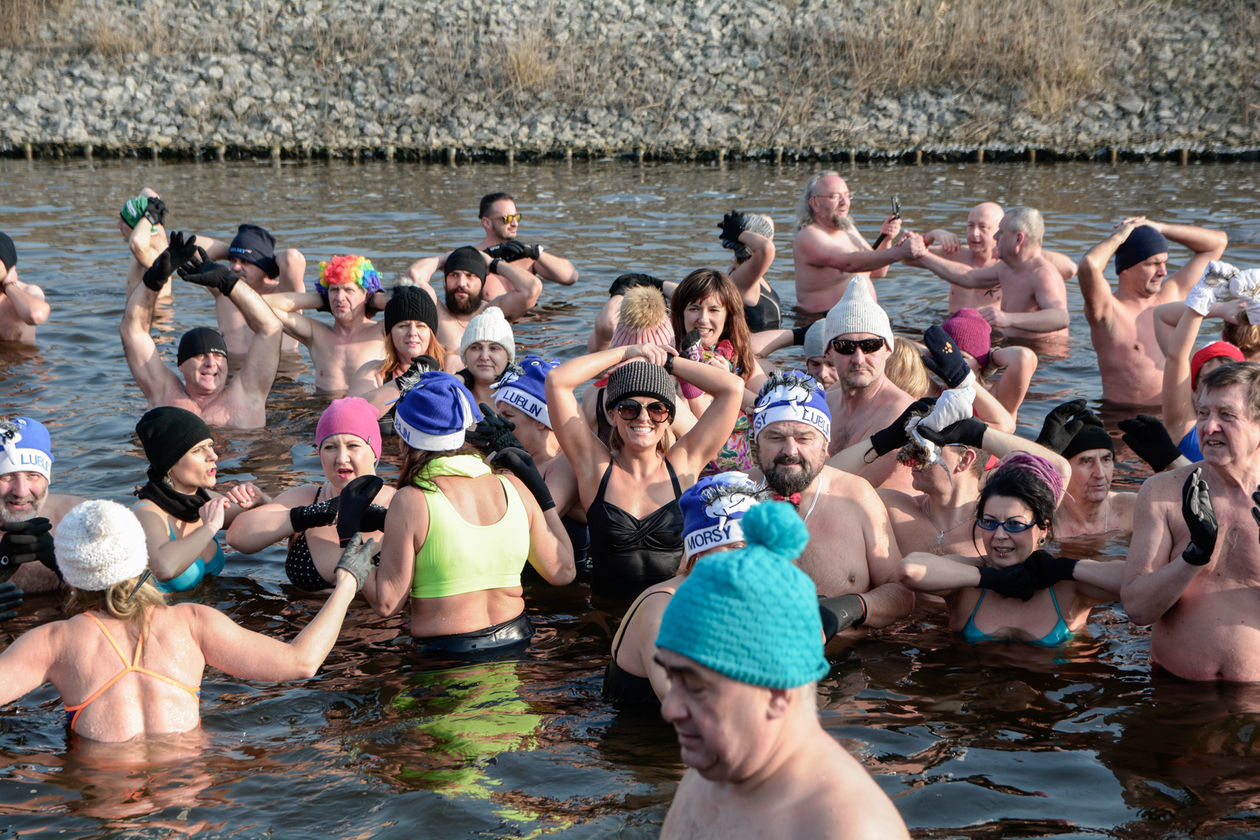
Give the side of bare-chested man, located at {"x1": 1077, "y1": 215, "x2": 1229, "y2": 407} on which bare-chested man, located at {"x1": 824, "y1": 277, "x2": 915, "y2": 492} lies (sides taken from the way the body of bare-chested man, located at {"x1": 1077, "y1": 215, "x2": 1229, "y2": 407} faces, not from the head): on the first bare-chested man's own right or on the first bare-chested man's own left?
on the first bare-chested man's own right

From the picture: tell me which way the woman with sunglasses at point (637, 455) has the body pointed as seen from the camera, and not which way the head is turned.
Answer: toward the camera

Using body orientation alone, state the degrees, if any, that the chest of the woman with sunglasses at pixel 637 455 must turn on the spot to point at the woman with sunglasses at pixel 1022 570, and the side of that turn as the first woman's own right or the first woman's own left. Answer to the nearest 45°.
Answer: approximately 45° to the first woman's own left

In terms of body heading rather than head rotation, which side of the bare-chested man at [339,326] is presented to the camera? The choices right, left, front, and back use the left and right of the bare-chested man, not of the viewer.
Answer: front

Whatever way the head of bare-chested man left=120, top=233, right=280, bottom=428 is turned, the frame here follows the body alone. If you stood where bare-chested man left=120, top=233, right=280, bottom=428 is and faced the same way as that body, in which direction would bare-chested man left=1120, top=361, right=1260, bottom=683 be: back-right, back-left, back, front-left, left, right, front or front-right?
front-left

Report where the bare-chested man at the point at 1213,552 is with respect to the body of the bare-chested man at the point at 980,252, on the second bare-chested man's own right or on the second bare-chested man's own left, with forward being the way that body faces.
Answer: on the second bare-chested man's own left

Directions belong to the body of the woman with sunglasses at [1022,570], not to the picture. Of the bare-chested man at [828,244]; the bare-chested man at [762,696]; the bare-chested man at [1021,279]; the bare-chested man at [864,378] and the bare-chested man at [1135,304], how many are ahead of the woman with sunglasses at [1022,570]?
1

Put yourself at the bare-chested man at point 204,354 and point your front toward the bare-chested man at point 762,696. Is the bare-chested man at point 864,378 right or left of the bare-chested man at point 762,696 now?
left

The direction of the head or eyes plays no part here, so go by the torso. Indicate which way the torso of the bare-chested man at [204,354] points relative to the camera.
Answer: toward the camera

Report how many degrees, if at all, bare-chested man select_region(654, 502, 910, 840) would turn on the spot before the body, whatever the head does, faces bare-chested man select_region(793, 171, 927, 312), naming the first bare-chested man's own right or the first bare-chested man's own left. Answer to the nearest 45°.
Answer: approximately 135° to the first bare-chested man's own right

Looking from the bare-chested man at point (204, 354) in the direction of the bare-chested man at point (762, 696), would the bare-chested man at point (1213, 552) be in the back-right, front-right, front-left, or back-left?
front-left

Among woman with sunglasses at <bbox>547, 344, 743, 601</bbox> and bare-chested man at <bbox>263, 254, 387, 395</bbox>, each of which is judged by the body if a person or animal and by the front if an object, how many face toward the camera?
2

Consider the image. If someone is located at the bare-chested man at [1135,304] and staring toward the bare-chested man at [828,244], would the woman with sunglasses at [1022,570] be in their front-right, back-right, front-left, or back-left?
back-left
